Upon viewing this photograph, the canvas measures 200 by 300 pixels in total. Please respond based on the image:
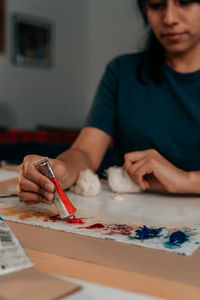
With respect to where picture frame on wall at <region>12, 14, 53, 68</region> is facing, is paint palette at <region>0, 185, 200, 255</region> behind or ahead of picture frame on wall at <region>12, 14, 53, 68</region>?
ahead

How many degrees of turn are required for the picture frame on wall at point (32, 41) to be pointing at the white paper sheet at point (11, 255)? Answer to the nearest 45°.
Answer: approximately 45° to its right

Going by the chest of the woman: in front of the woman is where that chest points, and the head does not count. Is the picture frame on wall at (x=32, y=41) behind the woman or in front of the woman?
behind

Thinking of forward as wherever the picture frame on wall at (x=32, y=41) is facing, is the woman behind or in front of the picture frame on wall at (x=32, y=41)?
in front

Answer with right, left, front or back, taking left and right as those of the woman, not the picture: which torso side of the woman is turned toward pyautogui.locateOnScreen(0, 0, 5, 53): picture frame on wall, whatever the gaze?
back

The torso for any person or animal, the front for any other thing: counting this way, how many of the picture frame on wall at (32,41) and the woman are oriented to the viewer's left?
0

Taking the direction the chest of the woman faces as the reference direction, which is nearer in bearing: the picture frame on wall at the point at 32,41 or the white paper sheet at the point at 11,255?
the white paper sheet

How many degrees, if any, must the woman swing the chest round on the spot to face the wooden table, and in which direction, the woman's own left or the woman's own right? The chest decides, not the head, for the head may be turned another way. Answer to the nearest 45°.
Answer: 0° — they already face it

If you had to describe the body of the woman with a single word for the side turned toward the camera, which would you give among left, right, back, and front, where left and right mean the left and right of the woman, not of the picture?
front

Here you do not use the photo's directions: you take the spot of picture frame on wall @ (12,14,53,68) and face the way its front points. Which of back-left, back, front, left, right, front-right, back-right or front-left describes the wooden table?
front-right
